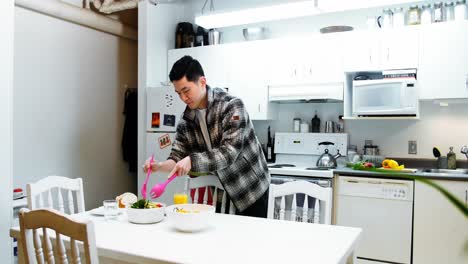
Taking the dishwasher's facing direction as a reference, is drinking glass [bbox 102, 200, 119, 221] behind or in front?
in front

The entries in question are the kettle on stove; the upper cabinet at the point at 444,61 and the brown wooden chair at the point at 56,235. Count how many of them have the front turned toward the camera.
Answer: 1

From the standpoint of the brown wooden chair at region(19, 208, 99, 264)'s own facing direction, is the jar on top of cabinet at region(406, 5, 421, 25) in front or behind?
in front

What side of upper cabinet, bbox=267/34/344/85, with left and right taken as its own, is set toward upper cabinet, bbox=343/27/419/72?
left

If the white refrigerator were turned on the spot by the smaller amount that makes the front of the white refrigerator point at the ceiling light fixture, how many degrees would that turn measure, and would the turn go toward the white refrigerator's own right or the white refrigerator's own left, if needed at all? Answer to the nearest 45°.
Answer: approximately 45° to the white refrigerator's own left

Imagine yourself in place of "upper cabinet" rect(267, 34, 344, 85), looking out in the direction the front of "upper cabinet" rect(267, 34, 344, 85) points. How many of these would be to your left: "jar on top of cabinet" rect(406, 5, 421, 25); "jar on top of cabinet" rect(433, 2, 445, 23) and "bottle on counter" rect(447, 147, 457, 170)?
3

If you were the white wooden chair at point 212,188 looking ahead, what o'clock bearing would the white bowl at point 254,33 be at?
The white bowl is roughly at 5 o'clock from the white wooden chair.

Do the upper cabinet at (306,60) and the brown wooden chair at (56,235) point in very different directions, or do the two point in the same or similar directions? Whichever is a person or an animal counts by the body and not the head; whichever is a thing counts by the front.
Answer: very different directions

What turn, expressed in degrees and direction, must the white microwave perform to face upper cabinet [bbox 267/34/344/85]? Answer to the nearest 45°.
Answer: approximately 90° to its right

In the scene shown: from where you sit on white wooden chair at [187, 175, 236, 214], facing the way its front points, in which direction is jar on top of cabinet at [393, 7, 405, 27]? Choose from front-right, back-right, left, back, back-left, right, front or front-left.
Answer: back

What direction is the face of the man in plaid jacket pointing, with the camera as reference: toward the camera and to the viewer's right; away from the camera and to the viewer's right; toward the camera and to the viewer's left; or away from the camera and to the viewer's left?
toward the camera and to the viewer's left
